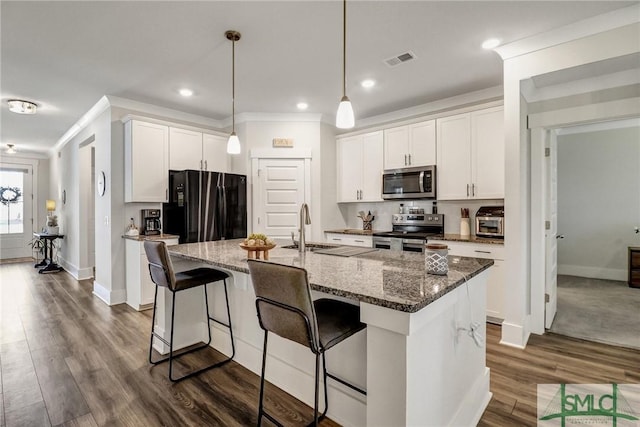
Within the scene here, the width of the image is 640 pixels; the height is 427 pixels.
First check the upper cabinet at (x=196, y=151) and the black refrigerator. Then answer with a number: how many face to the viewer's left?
0

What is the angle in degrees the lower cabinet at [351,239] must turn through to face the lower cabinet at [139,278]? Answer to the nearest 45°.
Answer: approximately 45° to its right

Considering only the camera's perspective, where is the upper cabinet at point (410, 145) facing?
facing the viewer and to the left of the viewer

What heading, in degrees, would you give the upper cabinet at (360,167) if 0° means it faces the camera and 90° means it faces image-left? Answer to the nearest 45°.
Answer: approximately 45°

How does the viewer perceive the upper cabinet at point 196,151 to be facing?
facing the viewer and to the right of the viewer

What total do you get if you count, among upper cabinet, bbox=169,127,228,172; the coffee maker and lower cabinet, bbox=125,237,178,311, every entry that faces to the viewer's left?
0

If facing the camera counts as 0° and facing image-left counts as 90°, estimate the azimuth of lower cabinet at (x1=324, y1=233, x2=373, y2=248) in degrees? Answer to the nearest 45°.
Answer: approximately 45°
